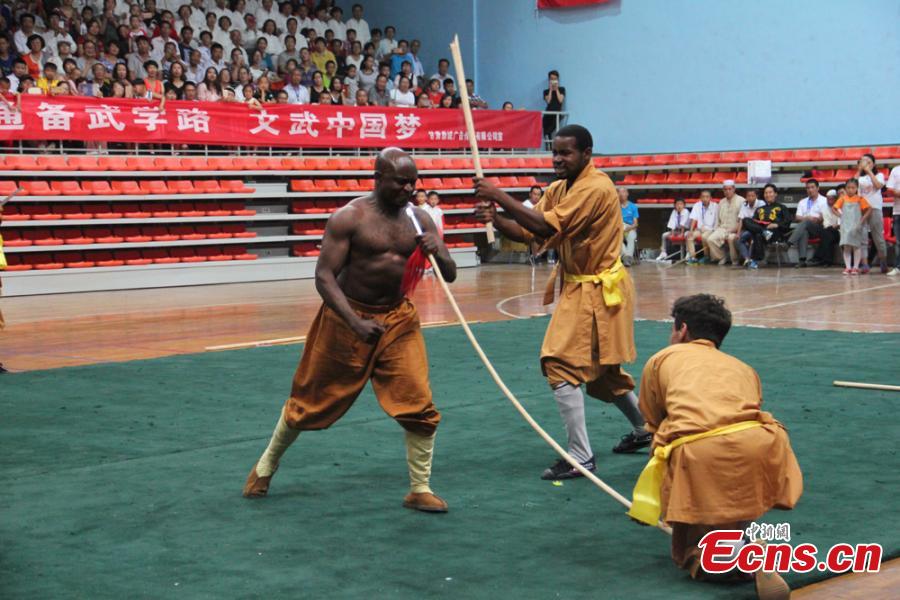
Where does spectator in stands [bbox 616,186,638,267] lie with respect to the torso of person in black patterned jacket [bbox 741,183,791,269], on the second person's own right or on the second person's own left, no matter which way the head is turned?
on the second person's own right

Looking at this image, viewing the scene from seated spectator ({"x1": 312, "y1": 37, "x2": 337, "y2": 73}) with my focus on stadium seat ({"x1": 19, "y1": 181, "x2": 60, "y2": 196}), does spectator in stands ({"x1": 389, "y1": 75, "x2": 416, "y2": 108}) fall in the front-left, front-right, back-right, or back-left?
back-left

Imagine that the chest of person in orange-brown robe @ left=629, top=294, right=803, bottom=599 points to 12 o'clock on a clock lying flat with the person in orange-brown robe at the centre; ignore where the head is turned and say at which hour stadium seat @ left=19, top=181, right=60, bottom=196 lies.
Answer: The stadium seat is roughly at 12 o'clock from the person in orange-brown robe.

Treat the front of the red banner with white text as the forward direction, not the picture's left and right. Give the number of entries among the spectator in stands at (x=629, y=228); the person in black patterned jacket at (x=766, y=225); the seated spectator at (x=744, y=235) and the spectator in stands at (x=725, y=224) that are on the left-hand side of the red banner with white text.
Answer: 4

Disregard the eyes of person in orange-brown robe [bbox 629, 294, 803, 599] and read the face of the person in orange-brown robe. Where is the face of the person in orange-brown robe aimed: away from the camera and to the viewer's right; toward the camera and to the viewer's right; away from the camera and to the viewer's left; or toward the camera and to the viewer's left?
away from the camera and to the viewer's left

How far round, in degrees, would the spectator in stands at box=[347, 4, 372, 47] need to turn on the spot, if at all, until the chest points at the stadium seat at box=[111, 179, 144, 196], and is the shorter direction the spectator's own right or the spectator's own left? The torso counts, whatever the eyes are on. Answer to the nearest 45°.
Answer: approximately 45° to the spectator's own right

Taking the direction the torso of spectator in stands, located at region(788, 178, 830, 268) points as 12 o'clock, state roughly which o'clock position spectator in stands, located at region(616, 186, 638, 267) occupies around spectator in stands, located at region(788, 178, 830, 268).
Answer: spectator in stands, located at region(616, 186, 638, 267) is roughly at 2 o'clock from spectator in stands, located at region(788, 178, 830, 268).

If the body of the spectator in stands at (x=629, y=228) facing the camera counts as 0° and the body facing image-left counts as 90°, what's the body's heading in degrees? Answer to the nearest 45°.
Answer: approximately 45°

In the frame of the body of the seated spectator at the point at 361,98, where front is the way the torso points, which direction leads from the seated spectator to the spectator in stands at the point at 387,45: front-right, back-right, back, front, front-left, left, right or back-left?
back
